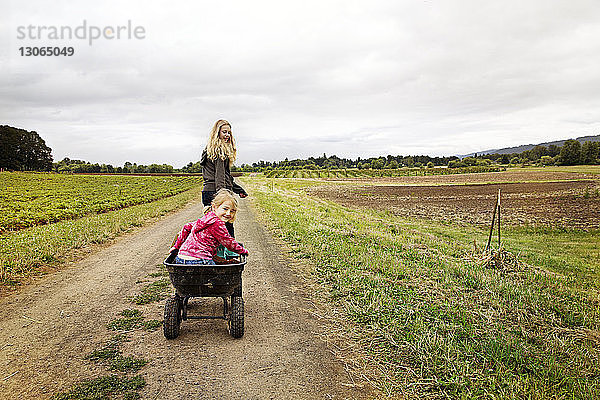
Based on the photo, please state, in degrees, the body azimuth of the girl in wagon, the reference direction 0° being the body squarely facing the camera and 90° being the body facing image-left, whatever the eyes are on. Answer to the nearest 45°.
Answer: approximately 225°

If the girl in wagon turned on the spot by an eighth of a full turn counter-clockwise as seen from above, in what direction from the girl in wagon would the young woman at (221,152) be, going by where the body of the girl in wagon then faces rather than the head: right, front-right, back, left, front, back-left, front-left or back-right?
front

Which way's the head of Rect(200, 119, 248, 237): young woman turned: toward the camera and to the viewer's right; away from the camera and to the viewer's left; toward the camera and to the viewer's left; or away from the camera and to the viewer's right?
toward the camera and to the viewer's right
